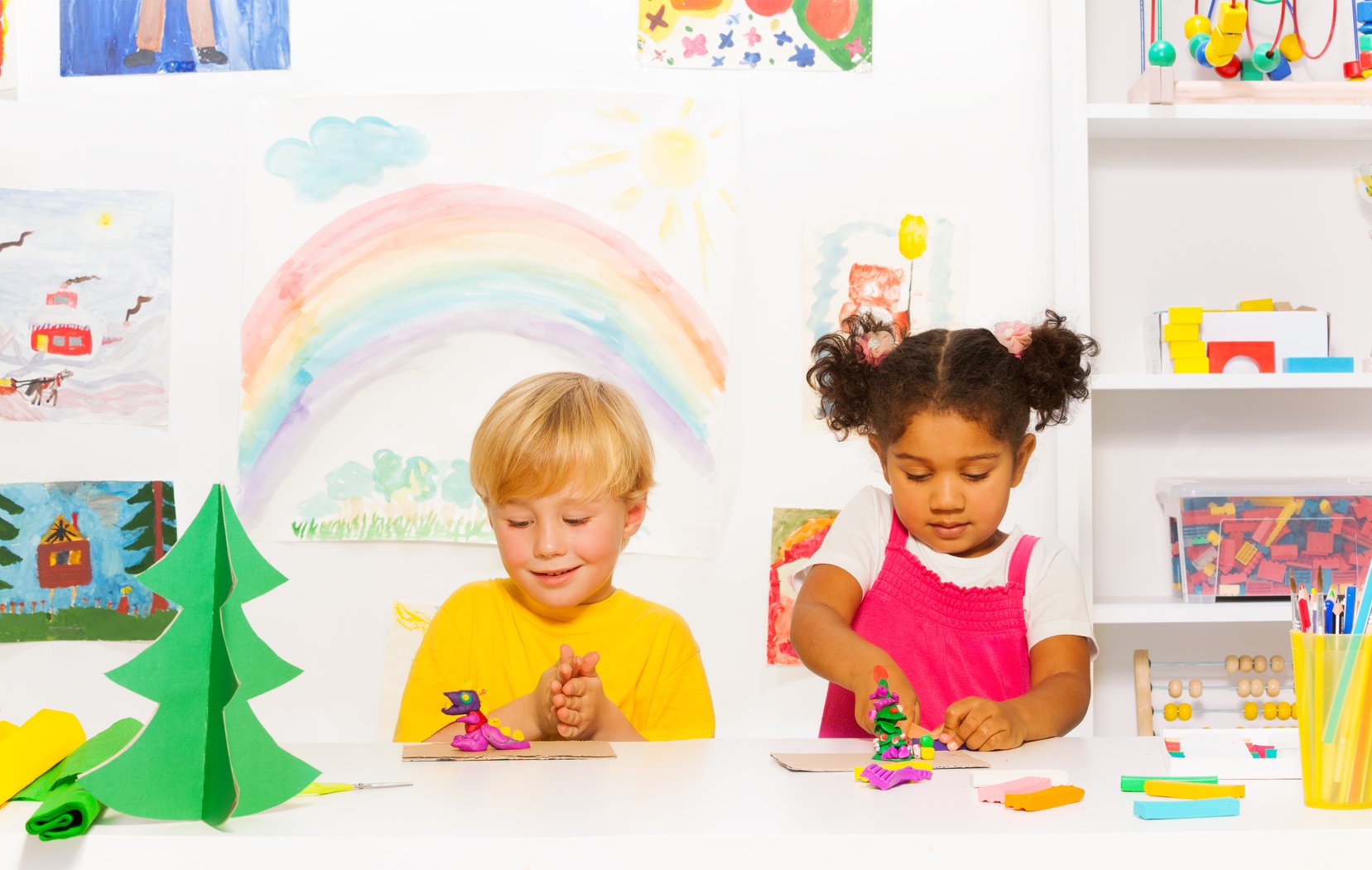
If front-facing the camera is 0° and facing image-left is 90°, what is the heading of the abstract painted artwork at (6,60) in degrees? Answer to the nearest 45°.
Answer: approximately 0°

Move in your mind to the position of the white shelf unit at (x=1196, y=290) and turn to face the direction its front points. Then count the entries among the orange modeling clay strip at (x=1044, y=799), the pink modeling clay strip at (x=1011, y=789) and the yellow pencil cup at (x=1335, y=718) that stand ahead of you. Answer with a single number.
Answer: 3

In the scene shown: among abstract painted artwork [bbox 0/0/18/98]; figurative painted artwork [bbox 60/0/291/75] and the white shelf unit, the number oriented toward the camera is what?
3

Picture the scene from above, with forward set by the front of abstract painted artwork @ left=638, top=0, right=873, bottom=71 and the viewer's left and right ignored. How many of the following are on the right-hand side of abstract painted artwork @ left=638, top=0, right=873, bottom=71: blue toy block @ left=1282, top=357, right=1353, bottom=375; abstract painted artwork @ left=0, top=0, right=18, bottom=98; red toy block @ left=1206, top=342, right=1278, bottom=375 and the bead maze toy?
1

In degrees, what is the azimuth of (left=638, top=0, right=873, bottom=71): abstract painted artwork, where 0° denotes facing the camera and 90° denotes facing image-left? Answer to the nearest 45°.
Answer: approximately 0°

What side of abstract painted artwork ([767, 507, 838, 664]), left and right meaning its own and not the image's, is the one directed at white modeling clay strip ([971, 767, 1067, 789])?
front

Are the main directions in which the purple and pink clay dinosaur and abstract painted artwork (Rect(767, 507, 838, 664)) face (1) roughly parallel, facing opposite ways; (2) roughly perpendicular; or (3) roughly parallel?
roughly perpendicular

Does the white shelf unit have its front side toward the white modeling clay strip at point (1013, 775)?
yes

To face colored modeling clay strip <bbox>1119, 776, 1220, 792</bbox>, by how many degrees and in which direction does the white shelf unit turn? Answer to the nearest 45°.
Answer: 0° — it already faces it

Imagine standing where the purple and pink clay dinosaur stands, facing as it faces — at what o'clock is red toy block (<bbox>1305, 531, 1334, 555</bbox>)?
The red toy block is roughly at 5 o'clock from the purple and pink clay dinosaur.

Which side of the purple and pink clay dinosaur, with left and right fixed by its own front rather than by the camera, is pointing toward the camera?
left
